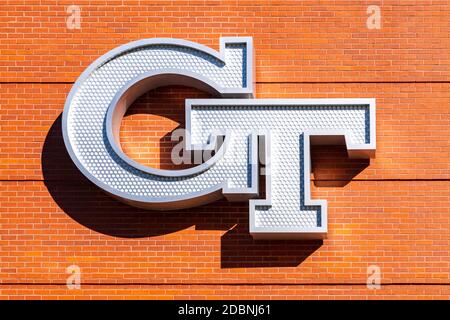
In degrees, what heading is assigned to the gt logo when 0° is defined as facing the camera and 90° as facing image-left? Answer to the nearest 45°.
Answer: approximately 0°
